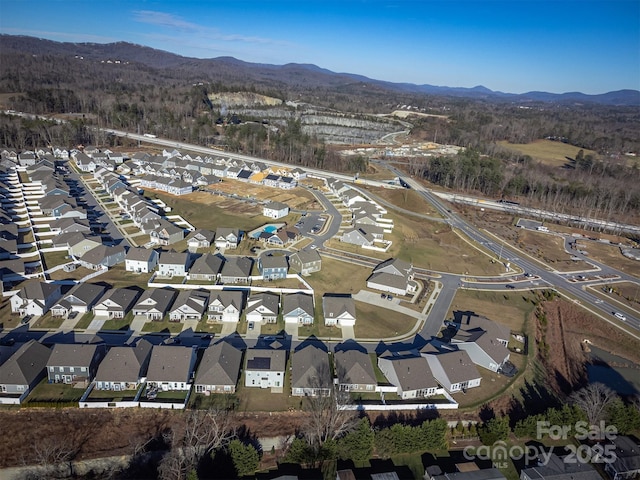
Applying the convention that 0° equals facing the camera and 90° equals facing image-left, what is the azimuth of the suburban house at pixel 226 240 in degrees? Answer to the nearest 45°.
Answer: approximately 0°

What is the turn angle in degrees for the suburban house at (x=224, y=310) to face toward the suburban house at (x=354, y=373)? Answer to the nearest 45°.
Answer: approximately 45° to its left

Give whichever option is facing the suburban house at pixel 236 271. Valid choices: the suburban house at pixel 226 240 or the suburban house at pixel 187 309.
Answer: the suburban house at pixel 226 240

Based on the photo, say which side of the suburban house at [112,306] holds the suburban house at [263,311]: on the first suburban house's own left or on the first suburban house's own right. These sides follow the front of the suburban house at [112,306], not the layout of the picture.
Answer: on the first suburban house's own left

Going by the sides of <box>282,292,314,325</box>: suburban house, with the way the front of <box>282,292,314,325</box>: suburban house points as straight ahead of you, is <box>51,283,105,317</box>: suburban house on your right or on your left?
on your right

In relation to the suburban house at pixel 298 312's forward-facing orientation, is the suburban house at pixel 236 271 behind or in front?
behind

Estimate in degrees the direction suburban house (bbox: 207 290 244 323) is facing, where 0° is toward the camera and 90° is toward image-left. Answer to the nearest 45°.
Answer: approximately 0°

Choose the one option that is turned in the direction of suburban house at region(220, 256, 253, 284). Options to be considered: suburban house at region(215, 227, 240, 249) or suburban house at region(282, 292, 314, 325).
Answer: suburban house at region(215, 227, 240, 249)

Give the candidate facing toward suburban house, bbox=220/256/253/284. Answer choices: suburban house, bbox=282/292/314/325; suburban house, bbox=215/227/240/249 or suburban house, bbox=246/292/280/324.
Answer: suburban house, bbox=215/227/240/249

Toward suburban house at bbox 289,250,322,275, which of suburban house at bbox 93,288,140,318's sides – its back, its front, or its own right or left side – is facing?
left

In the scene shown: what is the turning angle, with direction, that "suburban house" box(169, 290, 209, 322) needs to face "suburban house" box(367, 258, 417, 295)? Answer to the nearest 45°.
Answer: approximately 90° to its left
